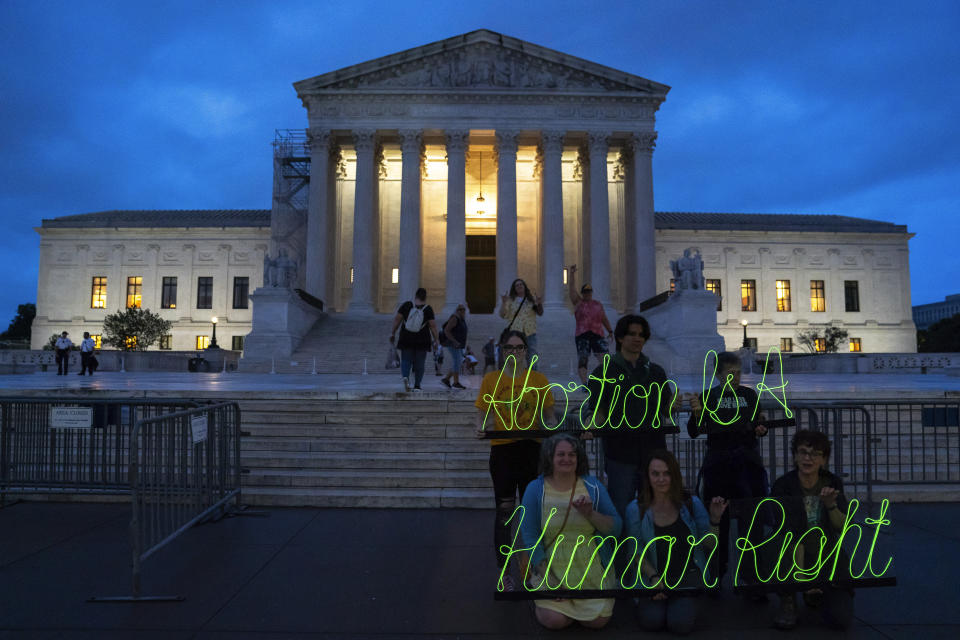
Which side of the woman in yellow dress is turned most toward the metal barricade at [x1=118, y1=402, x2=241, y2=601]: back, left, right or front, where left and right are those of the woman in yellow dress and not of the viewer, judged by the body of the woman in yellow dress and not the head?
right

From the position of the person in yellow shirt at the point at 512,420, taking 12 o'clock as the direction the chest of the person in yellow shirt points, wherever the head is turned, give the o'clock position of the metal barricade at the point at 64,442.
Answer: The metal barricade is roughly at 4 o'clock from the person in yellow shirt.

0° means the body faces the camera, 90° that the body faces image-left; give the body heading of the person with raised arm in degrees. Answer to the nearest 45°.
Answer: approximately 0°

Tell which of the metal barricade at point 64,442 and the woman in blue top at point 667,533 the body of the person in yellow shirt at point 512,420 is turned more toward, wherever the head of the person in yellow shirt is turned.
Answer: the woman in blue top

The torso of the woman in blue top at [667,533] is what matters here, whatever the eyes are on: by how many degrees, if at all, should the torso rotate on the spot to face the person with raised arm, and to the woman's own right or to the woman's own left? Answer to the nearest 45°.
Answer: approximately 180°

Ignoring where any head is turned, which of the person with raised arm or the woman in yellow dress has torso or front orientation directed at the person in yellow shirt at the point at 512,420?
the person with raised arm

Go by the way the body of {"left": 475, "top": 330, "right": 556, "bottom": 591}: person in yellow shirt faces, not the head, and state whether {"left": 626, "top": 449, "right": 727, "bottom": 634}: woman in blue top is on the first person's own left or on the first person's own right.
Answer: on the first person's own left

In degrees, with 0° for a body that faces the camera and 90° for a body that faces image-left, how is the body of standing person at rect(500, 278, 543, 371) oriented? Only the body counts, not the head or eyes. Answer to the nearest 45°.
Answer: approximately 0°

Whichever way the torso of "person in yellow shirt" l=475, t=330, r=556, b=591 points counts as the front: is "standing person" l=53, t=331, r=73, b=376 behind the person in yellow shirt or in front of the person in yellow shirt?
behind

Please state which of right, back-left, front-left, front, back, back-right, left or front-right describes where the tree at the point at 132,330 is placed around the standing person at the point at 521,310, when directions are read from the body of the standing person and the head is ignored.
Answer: back-right
